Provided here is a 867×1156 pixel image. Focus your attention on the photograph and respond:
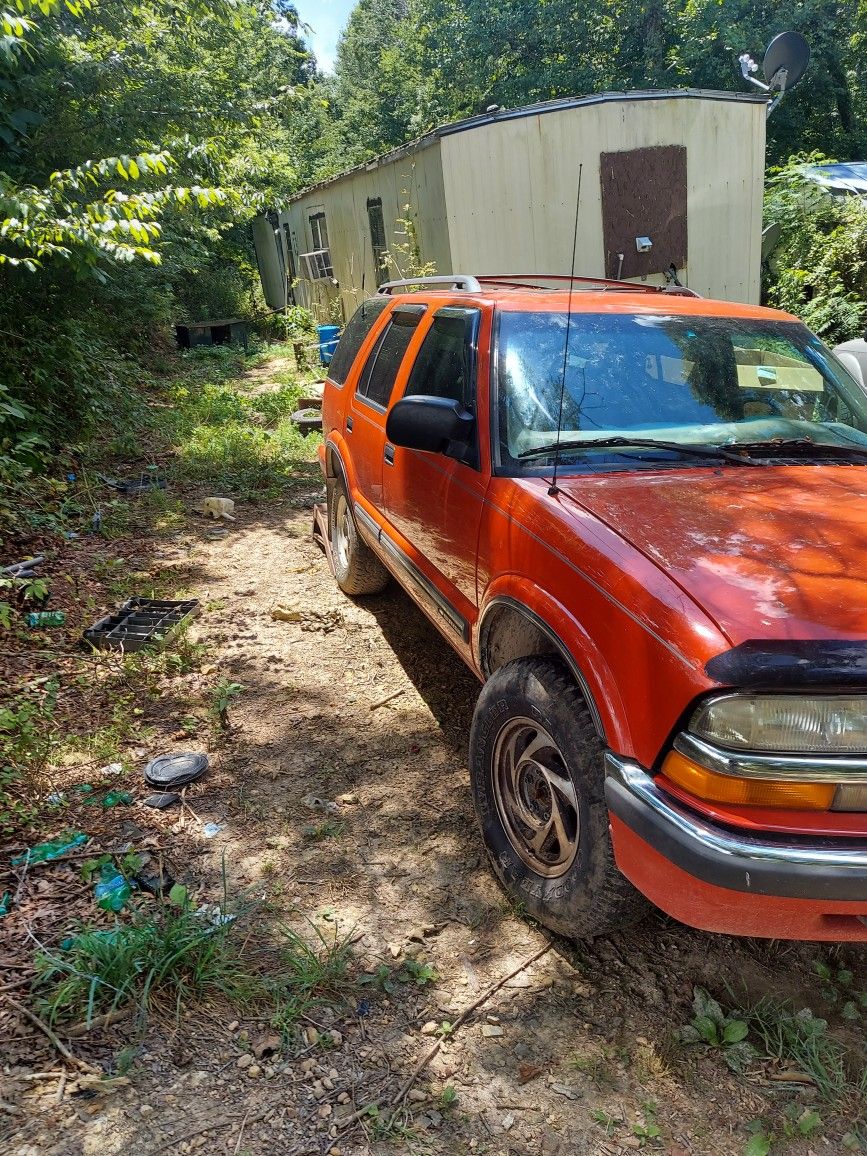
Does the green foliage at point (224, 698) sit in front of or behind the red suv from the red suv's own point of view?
behind

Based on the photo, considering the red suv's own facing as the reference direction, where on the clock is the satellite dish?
The satellite dish is roughly at 8 o'clock from the red suv.

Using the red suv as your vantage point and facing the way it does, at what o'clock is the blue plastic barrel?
The blue plastic barrel is roughly at 7 o'clock from the red suv.

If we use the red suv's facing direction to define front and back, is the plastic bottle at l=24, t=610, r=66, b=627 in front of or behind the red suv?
behind

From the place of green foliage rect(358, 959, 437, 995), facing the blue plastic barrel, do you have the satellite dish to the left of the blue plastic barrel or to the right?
right

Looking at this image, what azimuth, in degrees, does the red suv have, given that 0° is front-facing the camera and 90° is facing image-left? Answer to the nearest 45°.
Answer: approximately 315°
